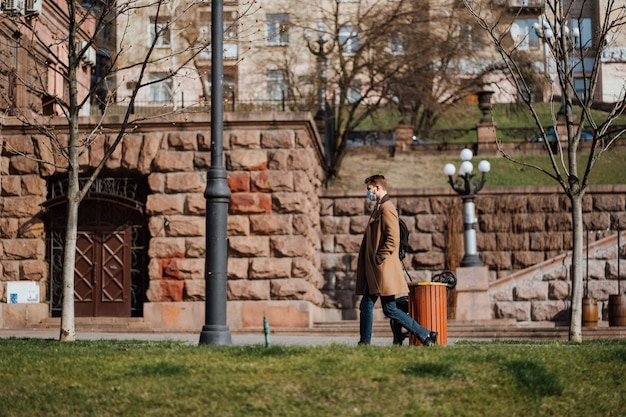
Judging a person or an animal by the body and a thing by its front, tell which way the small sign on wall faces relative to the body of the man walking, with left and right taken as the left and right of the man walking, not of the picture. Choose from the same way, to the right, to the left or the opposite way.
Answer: to the left

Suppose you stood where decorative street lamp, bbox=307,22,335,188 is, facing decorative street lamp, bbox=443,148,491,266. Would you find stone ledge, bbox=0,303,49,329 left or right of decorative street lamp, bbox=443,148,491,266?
right

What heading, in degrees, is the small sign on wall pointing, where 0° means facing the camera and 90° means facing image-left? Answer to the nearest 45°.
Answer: approximately 0°

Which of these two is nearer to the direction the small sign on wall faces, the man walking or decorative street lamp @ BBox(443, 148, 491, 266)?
the man walking

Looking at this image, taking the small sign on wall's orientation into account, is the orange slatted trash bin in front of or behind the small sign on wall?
in front

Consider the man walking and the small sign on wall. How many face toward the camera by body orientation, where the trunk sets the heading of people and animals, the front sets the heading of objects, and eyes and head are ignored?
1

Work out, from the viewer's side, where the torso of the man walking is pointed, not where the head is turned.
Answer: to the viewer's left
